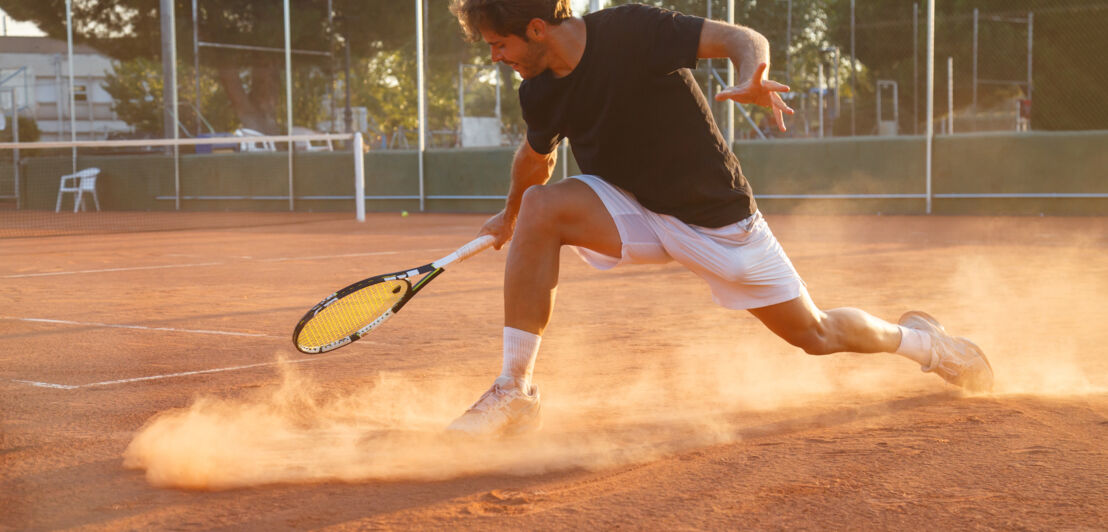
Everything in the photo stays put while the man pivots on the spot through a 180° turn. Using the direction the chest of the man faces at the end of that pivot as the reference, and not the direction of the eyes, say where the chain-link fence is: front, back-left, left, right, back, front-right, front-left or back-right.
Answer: front-left

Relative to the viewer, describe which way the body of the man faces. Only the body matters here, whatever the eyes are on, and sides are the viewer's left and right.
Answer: facing the viewer and to the left of the viewer

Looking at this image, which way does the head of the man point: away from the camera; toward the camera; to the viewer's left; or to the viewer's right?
to the viewer's left

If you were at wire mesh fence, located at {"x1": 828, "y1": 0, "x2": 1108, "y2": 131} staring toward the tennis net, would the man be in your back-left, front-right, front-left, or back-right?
front-left

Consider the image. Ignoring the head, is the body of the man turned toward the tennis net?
no

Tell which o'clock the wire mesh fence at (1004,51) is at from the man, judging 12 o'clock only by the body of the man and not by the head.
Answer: The wire mesh fence is roughly at 5 o'clock from the man.

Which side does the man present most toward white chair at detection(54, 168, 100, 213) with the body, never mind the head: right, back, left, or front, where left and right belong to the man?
right
